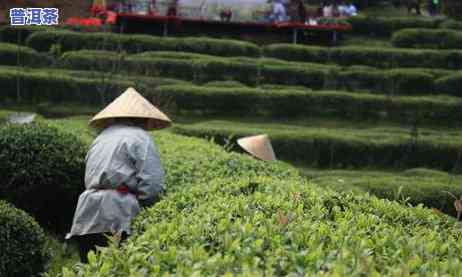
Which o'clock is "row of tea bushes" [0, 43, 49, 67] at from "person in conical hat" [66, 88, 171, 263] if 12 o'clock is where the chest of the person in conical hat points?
The row of tea bushes is roughly at 10 o'clock from the person in conical hat.

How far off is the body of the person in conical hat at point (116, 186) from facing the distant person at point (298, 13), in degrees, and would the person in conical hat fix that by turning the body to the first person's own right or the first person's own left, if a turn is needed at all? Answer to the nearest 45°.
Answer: approximately 45° to the first person's own left

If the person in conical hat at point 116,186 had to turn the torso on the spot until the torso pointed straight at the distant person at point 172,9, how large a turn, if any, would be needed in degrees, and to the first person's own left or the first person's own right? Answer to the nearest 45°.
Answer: approximately 45° to the first person's own left

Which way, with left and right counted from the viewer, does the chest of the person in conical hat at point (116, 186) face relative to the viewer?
facing away from the viewer and to the right of the viewer
